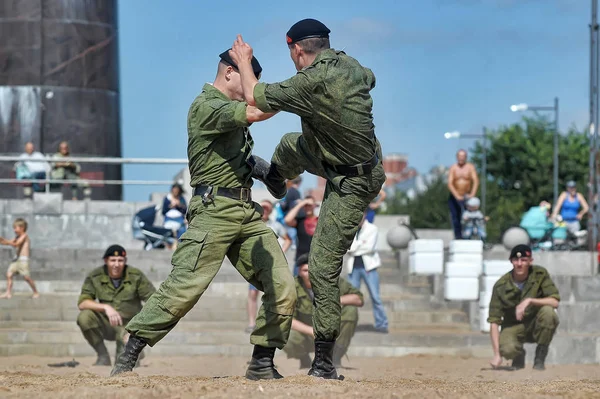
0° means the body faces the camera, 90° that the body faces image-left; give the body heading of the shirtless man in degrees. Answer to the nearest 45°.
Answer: approximately 0°

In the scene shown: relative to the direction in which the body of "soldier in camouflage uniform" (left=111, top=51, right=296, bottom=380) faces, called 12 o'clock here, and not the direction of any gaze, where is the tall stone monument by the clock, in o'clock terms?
The tall stone monument is roughly at 7 o'clock from the soldier in camouflage uniform.

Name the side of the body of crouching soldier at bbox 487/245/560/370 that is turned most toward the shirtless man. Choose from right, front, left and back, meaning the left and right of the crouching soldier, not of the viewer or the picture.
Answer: back

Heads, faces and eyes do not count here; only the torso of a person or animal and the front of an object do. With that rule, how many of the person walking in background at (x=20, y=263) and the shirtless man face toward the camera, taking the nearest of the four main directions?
1
